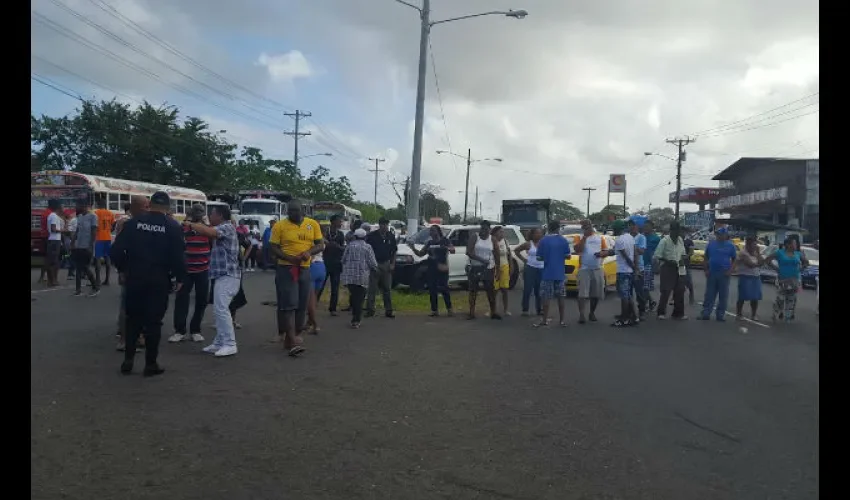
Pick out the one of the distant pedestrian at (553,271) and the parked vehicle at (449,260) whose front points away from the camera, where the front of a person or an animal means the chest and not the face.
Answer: the distant pedestrian

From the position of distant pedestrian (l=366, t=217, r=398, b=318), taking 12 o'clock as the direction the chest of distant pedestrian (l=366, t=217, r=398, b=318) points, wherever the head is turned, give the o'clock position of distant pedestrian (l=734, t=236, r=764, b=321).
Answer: distant pedestrian (l=734, t=236, r=764, b=321) is roughly at 9 o'clock from distant pedestrian (l=366, t=217, r=398, b=318).

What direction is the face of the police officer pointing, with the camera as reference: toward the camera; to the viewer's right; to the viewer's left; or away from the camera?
away from the camera

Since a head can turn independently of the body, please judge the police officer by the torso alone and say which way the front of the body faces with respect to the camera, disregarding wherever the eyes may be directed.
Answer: away from the camera

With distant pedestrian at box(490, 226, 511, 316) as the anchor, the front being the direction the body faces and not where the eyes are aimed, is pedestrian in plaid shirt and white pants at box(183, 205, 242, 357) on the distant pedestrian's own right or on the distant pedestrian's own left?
on the distant pedestrian's own right

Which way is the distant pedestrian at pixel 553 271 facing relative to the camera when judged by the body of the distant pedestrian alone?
away from the camera

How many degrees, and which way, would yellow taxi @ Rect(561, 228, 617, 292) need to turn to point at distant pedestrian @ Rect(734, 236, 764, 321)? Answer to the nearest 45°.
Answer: approximately 45° to its left
